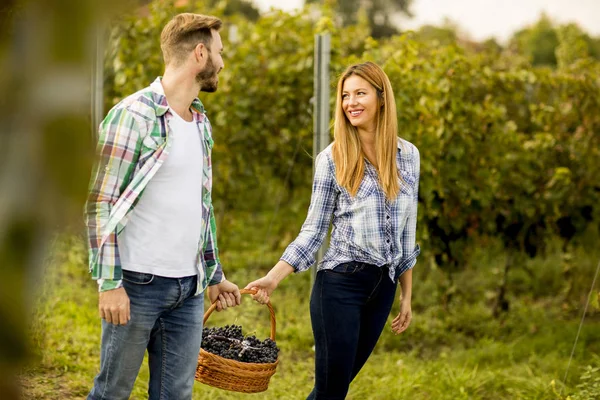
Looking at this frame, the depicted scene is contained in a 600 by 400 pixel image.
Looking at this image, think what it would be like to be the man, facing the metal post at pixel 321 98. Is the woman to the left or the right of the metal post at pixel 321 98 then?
right

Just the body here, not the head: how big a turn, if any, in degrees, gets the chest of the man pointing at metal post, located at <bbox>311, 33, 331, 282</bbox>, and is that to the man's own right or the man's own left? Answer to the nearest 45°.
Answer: approximately 135° to the man's own left

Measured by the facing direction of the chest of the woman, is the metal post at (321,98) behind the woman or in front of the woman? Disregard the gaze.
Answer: behind

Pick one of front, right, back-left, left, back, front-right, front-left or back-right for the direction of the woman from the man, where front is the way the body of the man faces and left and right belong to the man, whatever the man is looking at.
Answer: left

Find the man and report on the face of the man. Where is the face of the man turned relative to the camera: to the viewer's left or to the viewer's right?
to the viewer's right

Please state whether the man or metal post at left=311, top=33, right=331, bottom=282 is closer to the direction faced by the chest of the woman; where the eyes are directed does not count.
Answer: the man

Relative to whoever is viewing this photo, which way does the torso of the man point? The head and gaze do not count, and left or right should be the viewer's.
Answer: facing the viewer and to the right of the viewer

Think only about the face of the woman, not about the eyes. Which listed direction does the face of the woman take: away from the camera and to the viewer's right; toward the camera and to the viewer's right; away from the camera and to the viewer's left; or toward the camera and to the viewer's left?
toward the camera and to the viewer's left

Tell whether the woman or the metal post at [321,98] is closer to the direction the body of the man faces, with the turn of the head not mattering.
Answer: the woman

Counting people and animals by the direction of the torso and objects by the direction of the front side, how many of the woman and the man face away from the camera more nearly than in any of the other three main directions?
0
